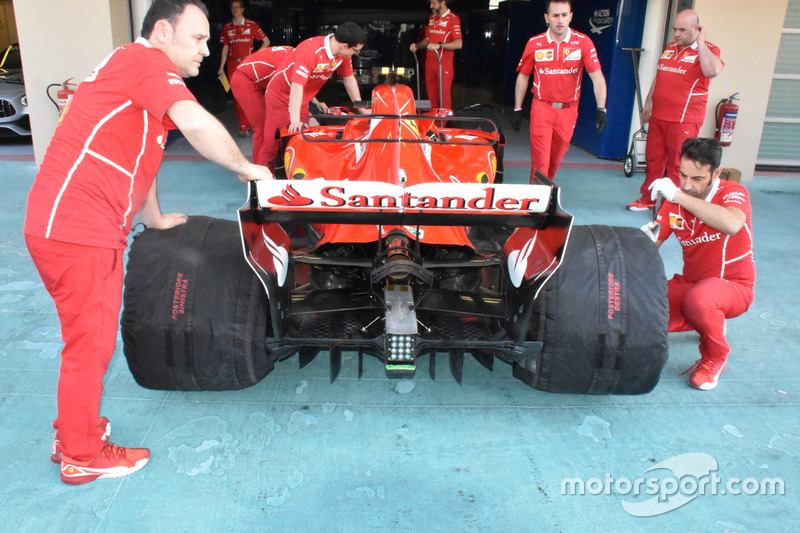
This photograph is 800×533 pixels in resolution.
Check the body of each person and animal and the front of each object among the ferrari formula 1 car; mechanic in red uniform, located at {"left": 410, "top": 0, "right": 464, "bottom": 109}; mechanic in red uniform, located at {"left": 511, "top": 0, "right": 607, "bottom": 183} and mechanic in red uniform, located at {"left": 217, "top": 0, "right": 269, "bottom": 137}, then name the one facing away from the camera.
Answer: the ferrari formula 1 car

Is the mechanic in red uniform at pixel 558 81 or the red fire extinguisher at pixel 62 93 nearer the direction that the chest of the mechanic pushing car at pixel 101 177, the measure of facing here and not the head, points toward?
the mechanic in red uniform

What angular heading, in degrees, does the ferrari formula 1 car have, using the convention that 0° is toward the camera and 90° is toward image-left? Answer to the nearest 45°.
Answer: approximately 180°

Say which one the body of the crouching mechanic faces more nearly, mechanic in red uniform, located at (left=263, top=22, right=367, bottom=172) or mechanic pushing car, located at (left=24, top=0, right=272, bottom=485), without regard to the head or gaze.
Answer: the mechanic pushing car

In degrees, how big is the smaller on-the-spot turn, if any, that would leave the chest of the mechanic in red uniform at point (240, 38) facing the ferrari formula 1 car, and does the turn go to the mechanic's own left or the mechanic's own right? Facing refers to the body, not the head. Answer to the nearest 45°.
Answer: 0° — they already face it

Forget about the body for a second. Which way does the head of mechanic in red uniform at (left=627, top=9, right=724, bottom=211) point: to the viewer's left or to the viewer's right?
to the viewer's left

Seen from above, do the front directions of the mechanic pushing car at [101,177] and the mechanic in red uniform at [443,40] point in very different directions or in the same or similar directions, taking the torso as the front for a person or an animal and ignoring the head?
very different directions

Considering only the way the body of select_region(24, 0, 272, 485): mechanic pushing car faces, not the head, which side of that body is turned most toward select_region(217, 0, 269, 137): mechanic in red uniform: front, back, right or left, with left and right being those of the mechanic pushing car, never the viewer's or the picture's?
left

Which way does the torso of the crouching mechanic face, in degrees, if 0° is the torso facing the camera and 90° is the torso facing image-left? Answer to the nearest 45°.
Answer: approximately 45°

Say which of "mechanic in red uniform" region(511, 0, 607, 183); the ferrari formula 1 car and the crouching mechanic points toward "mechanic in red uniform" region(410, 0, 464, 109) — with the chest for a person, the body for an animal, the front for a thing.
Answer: the ferrari formula 1 car

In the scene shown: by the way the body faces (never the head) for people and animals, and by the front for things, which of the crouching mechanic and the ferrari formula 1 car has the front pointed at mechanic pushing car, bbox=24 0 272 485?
the crouching mechanic

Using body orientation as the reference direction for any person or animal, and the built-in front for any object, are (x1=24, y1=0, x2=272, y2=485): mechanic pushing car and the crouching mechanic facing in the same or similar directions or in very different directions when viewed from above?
very different directions

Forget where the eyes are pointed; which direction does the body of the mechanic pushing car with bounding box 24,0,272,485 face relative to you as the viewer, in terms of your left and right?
facing to the right of the viewer
